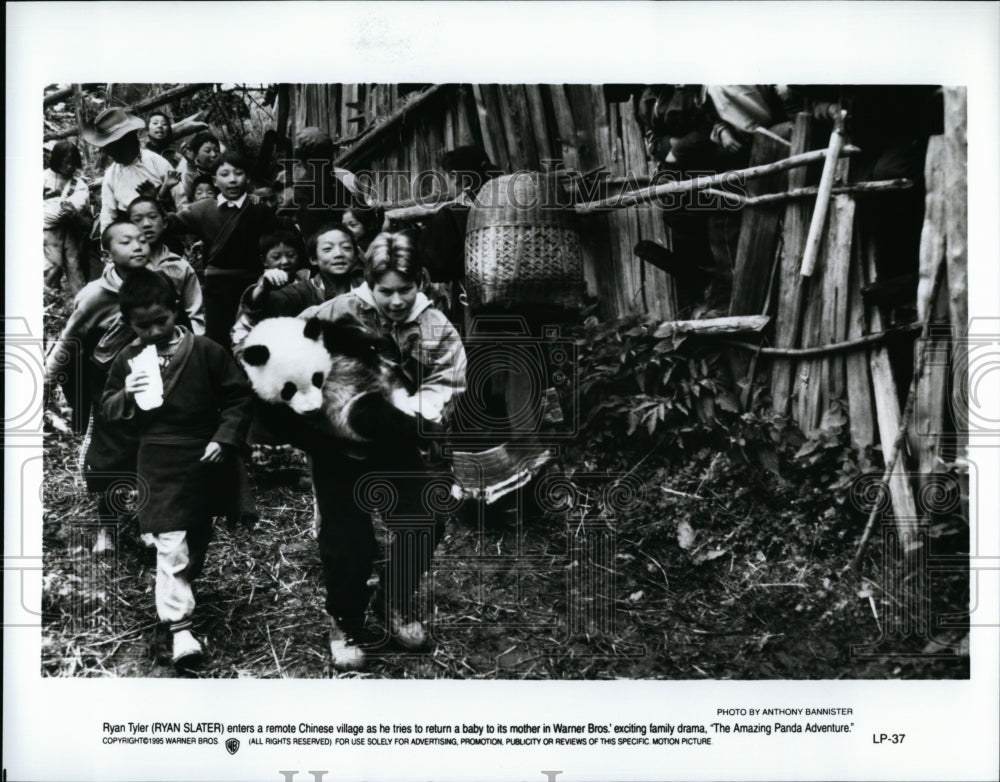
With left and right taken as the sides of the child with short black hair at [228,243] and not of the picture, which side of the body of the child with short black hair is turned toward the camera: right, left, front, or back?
front

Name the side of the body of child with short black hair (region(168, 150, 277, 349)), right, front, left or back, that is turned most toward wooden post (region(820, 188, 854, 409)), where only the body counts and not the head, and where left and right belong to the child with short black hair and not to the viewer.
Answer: left

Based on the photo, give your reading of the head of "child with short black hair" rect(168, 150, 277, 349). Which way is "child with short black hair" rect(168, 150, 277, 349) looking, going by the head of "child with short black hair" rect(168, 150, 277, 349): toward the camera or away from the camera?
toward the camera

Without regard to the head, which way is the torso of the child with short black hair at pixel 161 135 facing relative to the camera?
toward the camera

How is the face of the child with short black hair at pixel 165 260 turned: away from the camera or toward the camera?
toward the camera

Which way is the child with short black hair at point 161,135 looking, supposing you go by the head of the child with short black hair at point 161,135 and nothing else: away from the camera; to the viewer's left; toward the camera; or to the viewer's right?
toward the camera
